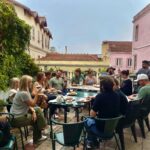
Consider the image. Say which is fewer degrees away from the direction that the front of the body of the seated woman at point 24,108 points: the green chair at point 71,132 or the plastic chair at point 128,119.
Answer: the plastic chair

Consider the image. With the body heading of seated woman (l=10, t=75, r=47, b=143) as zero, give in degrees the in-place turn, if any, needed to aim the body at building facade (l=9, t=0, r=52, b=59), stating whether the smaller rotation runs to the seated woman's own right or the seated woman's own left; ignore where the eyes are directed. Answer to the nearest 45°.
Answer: approximately 90° to the seated woman's own left

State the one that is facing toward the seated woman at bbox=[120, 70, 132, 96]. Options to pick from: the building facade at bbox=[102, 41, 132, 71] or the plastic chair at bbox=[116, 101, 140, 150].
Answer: the building facade

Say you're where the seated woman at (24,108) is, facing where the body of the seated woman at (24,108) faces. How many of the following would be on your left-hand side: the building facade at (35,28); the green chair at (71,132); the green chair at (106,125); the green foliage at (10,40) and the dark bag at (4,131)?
2

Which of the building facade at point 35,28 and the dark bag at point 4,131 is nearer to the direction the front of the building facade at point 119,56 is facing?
the dark bag

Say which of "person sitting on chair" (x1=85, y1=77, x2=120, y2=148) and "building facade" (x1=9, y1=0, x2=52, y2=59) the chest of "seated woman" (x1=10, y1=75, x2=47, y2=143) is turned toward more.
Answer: the person sitting on chair

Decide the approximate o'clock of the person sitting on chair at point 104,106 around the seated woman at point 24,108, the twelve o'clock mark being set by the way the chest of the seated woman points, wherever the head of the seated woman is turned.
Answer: The person sitting on chair is roughly at 1 o'clock from the seated woman.

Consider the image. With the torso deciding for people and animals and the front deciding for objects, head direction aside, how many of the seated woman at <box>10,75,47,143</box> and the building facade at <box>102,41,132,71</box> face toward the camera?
1

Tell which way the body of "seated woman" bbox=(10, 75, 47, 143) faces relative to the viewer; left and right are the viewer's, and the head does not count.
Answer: facing to the right of the viewer

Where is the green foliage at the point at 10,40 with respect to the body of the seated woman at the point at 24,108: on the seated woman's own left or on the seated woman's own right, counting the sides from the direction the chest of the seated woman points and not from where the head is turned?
on the seated woman's own left

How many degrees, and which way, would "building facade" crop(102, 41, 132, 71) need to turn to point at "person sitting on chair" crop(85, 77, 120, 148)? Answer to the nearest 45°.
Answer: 0° — it already faces them

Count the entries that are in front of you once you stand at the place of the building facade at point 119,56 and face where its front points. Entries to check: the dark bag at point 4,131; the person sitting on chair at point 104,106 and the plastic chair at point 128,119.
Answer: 3
